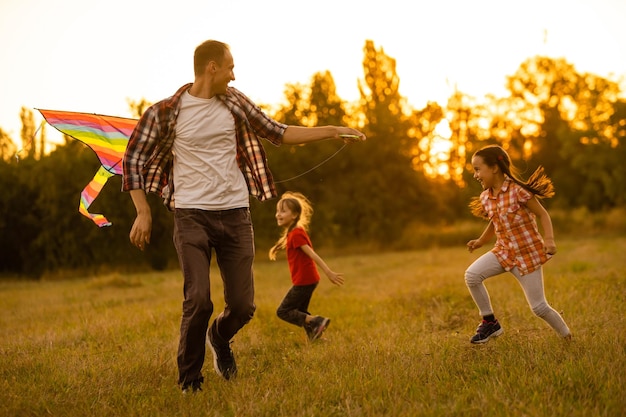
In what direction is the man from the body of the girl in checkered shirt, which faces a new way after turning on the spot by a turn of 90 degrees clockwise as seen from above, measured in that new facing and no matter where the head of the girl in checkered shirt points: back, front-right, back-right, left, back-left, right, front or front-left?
left

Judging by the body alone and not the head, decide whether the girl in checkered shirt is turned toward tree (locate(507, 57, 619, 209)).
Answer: no

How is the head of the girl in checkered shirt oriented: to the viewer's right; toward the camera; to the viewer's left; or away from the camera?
to the viewer's left

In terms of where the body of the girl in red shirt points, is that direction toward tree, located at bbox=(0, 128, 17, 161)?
no

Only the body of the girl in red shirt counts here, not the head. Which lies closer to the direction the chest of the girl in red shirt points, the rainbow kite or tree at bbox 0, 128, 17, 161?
the rainbow kite

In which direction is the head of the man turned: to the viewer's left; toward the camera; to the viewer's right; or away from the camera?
to the viewer's right

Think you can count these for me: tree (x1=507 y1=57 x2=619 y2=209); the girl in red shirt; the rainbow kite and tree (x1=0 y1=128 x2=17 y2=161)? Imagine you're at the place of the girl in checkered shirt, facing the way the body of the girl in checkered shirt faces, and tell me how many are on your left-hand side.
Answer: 0

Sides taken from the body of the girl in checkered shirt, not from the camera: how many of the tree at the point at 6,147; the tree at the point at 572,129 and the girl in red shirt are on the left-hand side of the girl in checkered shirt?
0

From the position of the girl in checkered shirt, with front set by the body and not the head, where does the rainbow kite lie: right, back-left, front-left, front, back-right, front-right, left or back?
front-right

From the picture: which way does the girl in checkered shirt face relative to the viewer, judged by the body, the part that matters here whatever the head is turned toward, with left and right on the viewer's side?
facing the viewer and to the left of the viewer

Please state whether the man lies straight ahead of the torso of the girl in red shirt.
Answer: no
